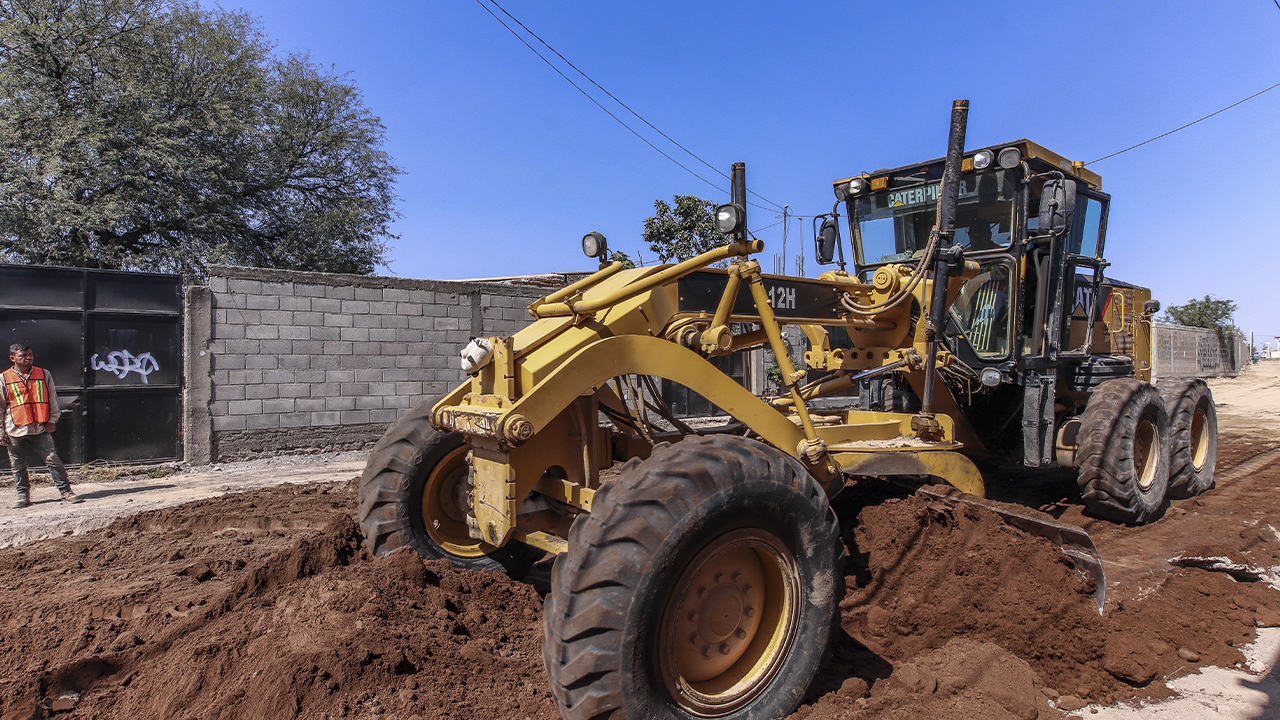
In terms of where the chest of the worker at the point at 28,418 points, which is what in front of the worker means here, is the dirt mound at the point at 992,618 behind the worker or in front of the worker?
in front

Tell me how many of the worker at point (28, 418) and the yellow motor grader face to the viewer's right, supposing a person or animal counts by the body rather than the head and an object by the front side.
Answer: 0

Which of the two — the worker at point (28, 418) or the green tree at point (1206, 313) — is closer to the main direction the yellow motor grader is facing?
the worker

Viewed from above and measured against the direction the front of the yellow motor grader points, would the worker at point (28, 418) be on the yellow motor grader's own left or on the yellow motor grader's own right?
on the yellow motor grader's own right

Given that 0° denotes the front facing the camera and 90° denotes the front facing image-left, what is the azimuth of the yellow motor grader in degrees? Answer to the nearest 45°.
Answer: approximately 45°

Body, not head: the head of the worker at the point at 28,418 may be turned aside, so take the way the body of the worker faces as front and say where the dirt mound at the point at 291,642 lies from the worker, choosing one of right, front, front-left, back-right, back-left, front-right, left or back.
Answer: front

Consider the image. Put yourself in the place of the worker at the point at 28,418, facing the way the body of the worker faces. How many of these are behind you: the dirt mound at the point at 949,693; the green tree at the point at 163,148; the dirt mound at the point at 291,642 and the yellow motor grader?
1

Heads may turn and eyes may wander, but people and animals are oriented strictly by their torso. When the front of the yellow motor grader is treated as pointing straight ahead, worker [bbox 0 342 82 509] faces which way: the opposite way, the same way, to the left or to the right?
to the left

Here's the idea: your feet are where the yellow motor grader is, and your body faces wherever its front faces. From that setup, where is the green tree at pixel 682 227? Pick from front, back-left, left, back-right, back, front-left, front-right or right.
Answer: back-right

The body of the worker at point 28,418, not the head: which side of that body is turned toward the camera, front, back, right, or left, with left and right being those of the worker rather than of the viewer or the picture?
front

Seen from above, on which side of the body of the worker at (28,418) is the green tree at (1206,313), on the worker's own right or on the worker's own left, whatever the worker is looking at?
on the worker's own left
